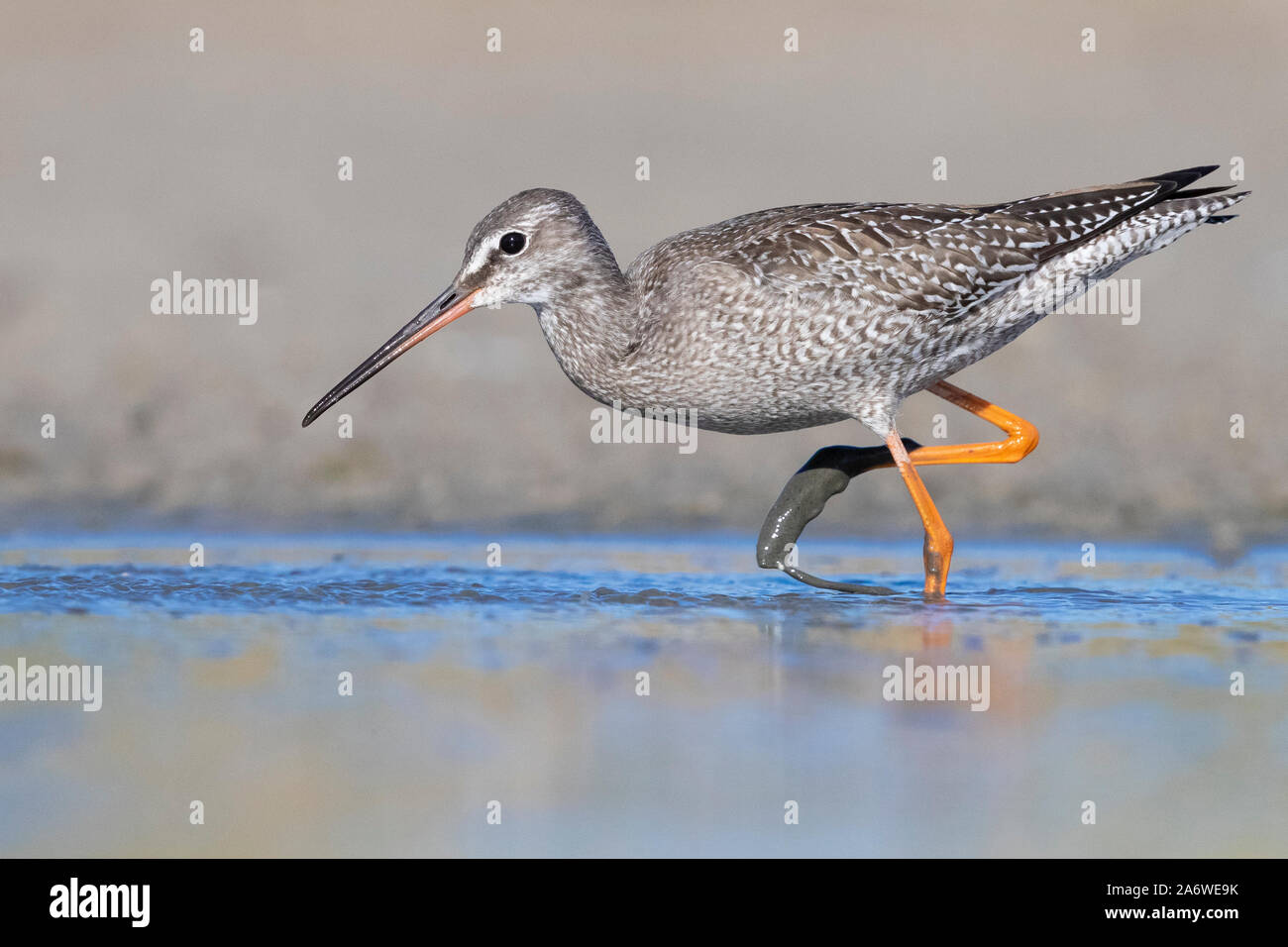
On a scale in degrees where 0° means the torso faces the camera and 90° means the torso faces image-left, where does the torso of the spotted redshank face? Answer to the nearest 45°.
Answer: approximately 90°
